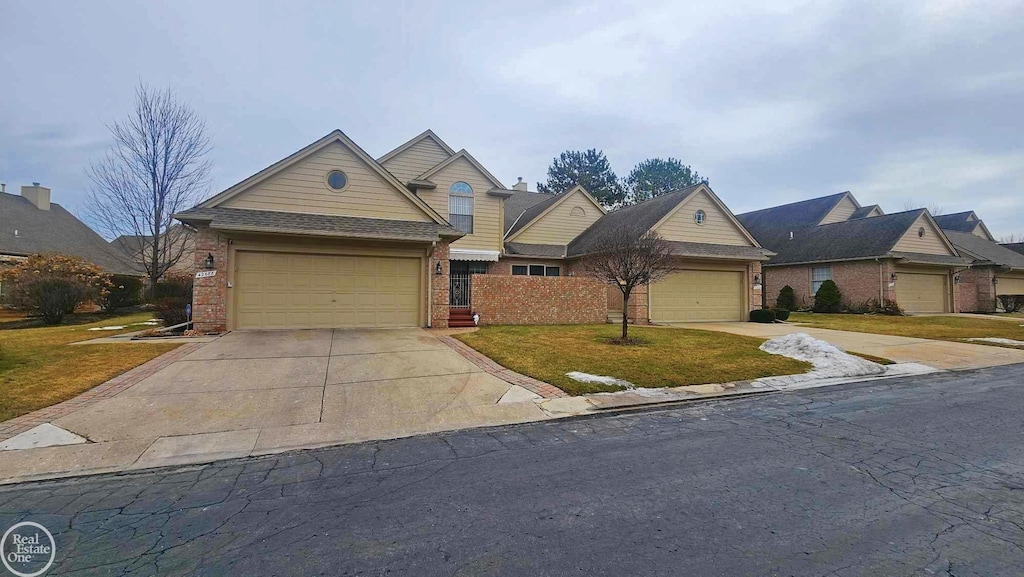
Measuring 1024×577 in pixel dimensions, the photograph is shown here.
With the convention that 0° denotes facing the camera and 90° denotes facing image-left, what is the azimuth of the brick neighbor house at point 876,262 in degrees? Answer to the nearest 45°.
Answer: approximately 315°

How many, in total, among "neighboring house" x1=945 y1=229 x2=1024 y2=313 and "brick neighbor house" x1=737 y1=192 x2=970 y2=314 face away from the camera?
0

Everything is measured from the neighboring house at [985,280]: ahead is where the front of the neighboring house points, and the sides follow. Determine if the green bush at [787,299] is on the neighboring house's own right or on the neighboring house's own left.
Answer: on the neighboring house's own right

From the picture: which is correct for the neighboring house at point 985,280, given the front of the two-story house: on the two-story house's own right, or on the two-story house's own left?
on the two-story house's own left

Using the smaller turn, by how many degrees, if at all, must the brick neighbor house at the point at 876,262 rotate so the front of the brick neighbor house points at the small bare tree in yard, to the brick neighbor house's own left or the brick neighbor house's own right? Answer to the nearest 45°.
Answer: approximately 45° to the brick neighbor house's own right

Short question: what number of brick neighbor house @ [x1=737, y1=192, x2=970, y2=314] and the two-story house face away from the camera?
0

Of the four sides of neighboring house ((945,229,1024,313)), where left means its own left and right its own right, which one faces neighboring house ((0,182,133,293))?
right

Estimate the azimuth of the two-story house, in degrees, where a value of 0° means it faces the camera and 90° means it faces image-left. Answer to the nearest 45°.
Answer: approximately 0°

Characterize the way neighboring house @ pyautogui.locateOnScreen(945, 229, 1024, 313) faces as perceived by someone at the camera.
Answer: facing the viewer and to the right of the viewer

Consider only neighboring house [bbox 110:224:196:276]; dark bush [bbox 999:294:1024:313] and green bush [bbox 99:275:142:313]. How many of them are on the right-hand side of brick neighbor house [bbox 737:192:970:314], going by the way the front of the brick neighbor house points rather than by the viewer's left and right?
2

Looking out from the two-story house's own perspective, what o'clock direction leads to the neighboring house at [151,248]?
The neighboring house is roughly at 4 o'clock from the two-story house.

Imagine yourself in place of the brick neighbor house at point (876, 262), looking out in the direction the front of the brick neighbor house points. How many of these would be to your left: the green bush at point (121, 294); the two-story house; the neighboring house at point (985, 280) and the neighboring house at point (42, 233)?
1

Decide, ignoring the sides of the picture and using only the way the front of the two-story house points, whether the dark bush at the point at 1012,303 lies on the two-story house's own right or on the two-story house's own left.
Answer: on the two-story house's own left
